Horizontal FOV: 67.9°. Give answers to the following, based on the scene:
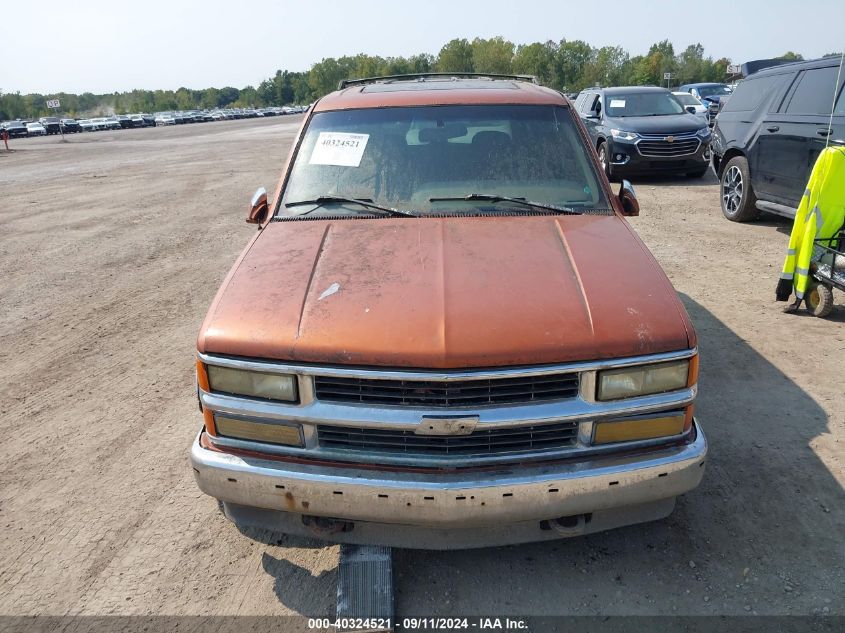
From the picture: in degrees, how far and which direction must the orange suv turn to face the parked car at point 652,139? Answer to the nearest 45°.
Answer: approximately 180°

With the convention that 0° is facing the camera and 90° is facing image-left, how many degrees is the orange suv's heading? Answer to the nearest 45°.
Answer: approximately 0°

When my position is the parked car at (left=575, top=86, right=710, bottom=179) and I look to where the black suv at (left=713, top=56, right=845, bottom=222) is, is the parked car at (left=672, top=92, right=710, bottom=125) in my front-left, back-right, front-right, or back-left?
back-left

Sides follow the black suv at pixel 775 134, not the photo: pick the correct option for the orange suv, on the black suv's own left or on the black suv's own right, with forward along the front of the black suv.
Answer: on the black suv's own right

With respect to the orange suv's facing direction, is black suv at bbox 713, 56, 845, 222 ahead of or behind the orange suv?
behind

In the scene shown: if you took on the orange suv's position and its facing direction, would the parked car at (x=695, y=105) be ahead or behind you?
behind

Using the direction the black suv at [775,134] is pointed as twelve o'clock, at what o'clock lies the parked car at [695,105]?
The parked car is roughly at 7 o'clock from the black suv.

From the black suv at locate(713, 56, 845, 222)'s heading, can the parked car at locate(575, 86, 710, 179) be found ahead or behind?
behind
